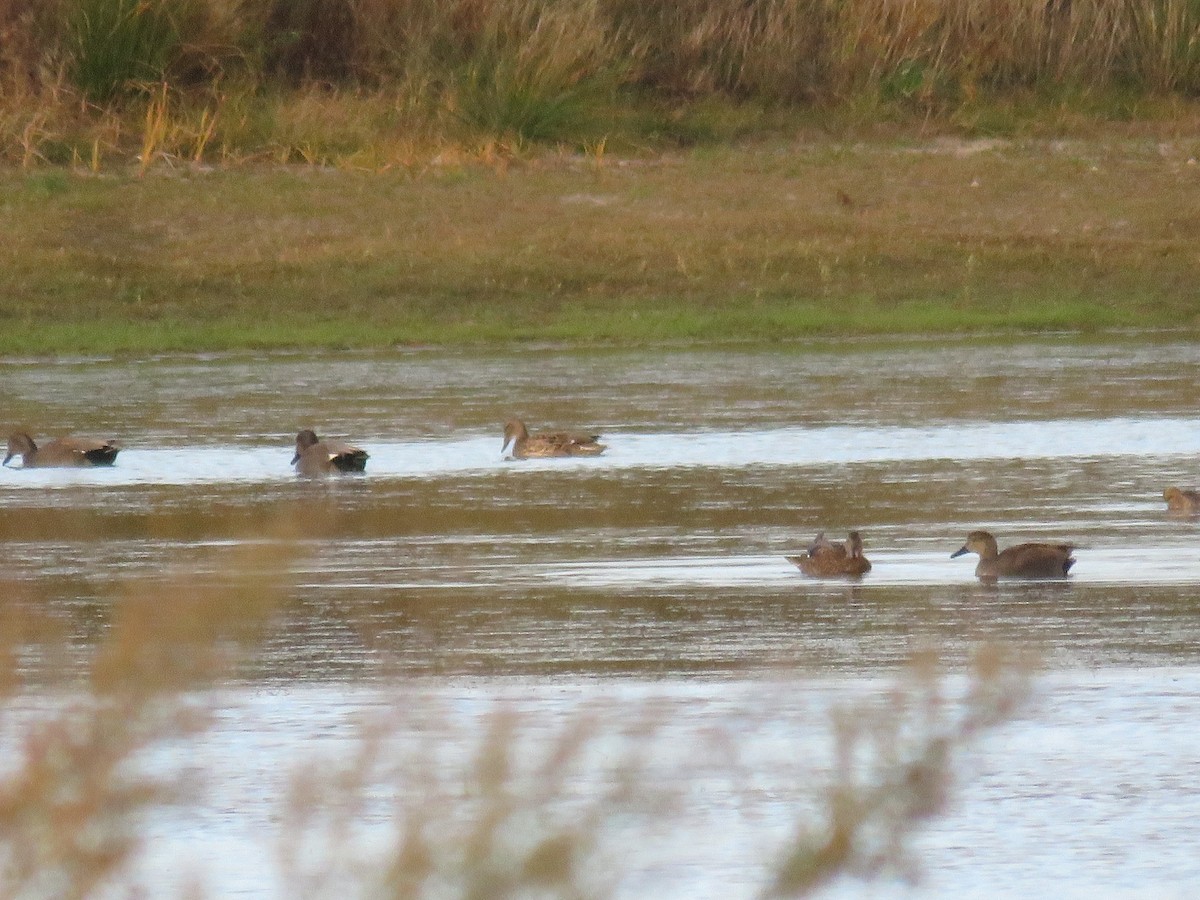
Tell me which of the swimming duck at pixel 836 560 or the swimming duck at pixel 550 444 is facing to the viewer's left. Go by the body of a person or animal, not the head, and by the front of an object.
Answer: the swimming duck at pixel 550 444

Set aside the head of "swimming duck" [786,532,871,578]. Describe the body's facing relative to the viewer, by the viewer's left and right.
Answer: facing to the right of the viewer

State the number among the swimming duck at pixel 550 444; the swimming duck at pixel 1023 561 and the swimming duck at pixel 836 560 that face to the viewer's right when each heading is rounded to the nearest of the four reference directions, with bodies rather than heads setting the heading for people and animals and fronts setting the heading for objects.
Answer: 1

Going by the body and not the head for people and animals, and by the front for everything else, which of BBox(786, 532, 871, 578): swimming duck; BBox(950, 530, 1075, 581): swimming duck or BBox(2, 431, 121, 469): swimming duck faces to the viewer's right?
BBox(786, 532, 871, 578): swimming duck

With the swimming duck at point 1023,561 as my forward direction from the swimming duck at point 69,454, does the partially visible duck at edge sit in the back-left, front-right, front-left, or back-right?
front-left

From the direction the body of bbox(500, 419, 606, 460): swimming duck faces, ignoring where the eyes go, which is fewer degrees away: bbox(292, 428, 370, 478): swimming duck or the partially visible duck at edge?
the swimming duck

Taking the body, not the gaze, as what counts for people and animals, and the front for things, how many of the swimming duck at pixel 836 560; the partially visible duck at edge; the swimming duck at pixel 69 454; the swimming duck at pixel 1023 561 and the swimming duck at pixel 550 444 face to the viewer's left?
4

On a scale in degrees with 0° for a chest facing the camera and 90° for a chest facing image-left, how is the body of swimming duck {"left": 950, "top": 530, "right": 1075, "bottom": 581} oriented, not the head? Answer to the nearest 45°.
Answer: approximately 90°

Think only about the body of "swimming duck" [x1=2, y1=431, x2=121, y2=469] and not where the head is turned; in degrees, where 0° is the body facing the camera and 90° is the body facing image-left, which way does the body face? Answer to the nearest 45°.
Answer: approximately 90°

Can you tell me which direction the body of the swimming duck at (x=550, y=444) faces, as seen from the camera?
to the viewer's left

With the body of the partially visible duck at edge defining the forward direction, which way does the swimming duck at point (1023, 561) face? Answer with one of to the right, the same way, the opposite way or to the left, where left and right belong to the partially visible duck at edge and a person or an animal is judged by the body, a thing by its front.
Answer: the same way

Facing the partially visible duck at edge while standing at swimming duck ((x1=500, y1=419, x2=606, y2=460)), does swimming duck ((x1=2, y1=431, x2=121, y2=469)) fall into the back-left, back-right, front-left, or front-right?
back-right

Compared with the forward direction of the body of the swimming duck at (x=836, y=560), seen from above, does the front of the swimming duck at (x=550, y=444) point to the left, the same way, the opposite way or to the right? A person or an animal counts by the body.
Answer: the opposite way

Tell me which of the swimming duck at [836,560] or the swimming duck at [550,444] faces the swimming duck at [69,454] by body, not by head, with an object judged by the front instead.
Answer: the swimming duck at [550,444]
